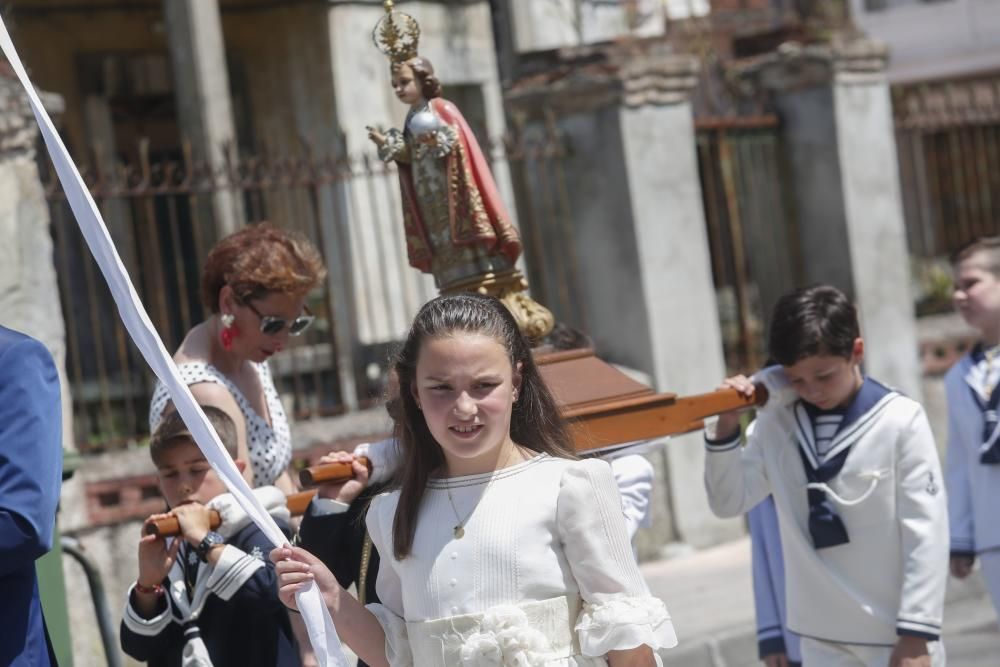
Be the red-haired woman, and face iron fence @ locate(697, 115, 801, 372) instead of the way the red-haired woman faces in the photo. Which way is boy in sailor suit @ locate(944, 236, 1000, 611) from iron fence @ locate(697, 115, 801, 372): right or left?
right

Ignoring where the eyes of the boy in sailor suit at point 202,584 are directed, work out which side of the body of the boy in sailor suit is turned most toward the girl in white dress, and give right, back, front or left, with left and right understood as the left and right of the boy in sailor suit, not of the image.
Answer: left

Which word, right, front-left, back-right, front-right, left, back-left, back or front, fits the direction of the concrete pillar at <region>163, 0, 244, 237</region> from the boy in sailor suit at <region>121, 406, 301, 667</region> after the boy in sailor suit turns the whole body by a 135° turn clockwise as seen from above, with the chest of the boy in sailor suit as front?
front

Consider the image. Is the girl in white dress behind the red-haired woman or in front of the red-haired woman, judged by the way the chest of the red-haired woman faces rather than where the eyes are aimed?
in front

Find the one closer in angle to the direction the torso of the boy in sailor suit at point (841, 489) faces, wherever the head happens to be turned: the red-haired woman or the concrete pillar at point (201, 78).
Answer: the red-haired woman

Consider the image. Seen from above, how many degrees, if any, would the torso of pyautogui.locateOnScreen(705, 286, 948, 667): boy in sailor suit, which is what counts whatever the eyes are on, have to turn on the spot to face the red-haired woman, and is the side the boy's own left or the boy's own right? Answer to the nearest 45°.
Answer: approximately 45° to the boy's own right

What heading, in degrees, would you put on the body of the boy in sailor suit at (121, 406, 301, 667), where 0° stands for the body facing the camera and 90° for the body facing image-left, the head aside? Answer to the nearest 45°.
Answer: approximately 45°
